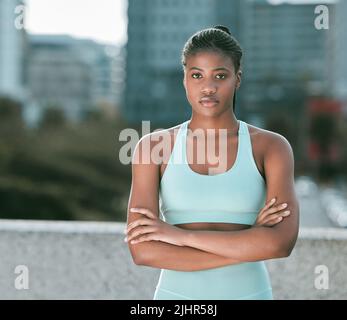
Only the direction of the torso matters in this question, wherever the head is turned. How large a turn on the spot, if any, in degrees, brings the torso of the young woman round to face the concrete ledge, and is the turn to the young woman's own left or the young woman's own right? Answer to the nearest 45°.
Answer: approximately 180°

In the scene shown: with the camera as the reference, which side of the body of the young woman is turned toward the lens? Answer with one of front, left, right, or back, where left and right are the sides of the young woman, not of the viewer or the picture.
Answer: front

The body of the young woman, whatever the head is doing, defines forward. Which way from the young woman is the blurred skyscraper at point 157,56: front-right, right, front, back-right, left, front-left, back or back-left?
back
